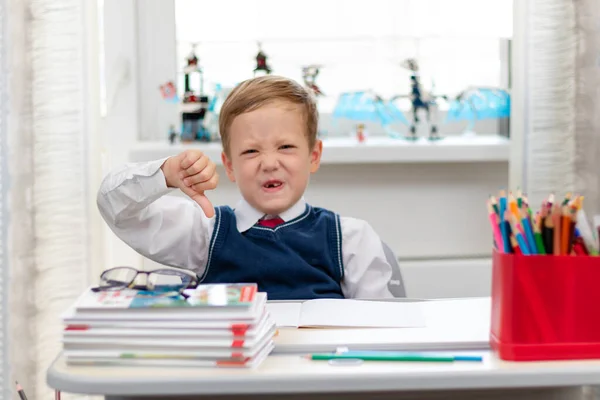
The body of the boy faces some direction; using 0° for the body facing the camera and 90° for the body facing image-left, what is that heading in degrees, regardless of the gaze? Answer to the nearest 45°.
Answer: approximately 0°

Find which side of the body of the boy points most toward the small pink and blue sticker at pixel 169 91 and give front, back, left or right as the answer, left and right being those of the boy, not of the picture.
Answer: back

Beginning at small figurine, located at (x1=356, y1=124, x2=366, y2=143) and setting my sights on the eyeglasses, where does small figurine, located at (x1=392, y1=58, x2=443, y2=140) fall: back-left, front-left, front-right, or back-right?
back-left

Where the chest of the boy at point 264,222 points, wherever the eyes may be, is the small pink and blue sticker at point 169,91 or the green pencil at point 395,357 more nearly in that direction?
the green pencil

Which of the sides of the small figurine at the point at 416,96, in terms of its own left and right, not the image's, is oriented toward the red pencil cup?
front

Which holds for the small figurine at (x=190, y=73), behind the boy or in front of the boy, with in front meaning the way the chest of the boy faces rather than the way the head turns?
behind
